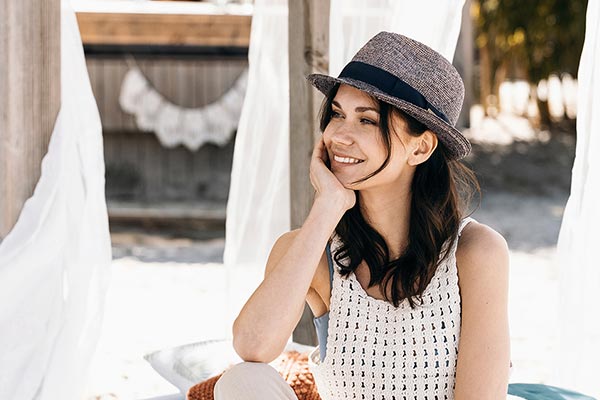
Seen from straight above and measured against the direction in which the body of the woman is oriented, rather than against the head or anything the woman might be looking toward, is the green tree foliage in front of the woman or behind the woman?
behind

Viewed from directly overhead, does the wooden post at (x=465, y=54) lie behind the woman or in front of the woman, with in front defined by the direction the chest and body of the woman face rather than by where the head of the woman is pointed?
behind

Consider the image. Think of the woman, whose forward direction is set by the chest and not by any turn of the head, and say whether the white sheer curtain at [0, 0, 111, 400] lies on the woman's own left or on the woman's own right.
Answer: on the woman's own right

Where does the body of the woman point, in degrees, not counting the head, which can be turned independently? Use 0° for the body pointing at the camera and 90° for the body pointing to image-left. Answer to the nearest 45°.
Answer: approximately 45°

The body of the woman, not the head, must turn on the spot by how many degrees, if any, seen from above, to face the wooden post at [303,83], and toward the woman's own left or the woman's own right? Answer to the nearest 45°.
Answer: approximately 135° to the woman's own right

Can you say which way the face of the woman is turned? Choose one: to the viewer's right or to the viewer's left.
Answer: to the viewer's left

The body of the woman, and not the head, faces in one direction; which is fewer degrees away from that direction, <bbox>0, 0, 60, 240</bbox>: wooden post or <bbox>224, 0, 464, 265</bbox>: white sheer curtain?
the wooden post
